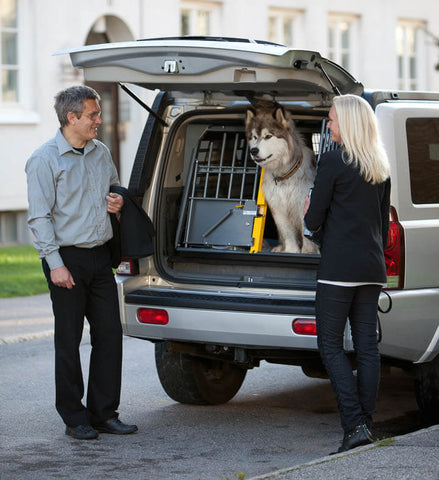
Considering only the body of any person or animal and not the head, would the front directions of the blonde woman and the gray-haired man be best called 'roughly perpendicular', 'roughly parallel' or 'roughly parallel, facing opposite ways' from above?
roughly parallel, facing opposite ways

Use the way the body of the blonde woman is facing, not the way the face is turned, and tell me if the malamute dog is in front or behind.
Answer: in front

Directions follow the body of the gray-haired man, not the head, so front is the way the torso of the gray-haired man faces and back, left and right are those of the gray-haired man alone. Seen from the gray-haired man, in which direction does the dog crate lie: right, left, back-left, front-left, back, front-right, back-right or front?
left

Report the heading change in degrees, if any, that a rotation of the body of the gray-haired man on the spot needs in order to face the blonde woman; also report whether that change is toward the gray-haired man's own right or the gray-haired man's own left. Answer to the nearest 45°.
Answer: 0° — they already face them

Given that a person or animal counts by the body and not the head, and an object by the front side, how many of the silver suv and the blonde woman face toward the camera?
0

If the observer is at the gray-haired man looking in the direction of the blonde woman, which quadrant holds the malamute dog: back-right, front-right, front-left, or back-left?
front-left

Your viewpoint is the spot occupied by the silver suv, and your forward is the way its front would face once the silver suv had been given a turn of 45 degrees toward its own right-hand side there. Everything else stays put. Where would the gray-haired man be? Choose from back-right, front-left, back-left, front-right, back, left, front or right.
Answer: back

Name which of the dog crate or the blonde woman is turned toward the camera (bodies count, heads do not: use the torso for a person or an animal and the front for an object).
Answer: the dog crate

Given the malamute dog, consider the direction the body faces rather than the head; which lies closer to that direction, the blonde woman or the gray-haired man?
the gray-haired man

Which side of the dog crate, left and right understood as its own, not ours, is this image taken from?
front

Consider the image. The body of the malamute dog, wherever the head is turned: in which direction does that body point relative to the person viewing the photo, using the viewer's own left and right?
facing the viewer and to the left of the viewer

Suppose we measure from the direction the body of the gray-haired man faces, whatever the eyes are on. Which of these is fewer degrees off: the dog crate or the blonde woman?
the blonde woman

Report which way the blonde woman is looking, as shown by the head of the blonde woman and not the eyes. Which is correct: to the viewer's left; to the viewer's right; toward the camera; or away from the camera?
to the viewer's left

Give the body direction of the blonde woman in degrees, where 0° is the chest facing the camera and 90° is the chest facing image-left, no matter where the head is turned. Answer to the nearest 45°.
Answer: approximately 135°

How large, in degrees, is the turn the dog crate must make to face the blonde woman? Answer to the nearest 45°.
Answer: approximately 45° to its left
